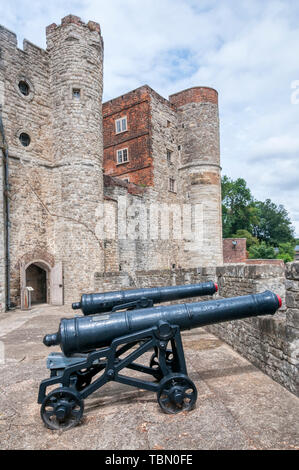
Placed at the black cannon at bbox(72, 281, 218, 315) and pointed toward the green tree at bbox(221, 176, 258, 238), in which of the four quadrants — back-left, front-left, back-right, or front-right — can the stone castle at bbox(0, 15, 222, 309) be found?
front-left

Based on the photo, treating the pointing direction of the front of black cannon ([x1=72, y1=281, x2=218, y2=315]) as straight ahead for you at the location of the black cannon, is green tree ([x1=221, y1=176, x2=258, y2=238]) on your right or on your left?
on your left

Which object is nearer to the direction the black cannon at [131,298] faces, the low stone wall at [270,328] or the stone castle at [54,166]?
the low stone wall

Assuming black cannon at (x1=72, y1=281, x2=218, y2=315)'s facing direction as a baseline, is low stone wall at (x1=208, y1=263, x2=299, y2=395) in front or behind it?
in front

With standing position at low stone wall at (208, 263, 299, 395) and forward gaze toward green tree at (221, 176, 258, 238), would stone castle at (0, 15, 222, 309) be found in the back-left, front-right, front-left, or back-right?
front-left

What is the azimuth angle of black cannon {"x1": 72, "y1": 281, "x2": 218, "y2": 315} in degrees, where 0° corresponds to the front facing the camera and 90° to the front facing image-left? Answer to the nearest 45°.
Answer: approximately 270°

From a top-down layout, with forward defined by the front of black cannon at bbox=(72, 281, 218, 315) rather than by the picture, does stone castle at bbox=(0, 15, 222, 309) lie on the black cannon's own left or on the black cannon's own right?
on the black cannon's own left
